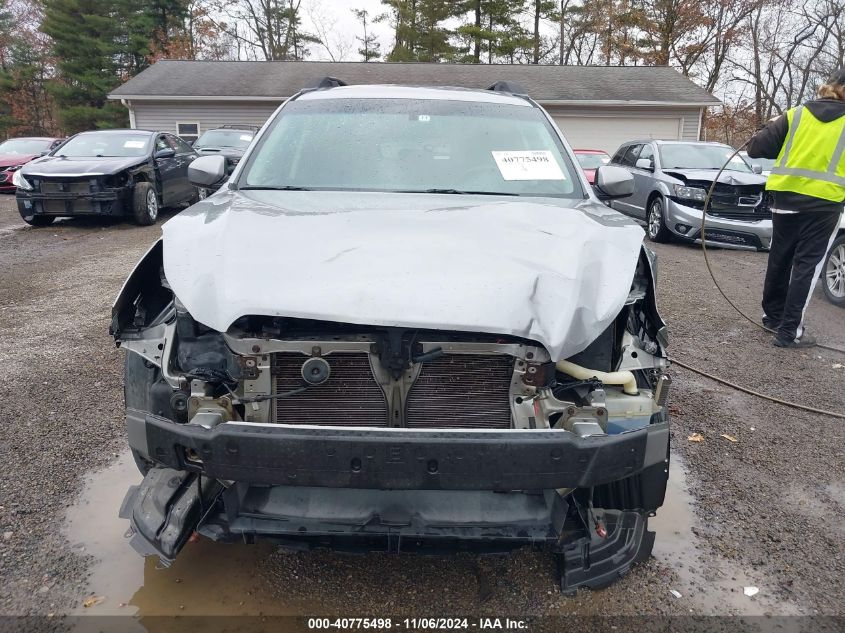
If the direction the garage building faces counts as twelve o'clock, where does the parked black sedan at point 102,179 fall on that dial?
The parked black sedan is roughly at 1 o'clock from the garage building.

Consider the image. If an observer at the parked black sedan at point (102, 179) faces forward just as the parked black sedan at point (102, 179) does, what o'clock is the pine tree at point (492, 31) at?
The pine tree is roughly at 6 o'clock from the parked black sedan.

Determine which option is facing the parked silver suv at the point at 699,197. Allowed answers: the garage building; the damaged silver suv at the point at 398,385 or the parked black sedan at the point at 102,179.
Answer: the garage building

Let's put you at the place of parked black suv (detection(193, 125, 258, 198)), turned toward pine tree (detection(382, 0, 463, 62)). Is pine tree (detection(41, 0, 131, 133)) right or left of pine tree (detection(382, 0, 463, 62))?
left

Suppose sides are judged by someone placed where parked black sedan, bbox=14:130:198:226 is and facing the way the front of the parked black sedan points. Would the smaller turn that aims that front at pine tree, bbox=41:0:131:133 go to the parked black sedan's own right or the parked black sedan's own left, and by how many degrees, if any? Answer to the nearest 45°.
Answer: approximately 135° to the parked black sedan's own right

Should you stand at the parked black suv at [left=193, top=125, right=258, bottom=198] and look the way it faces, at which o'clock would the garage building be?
The garage building is roughly at 6 o'clock from the parked black suv.

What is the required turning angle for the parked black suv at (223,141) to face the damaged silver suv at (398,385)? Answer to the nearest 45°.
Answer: approximately 45° to its left

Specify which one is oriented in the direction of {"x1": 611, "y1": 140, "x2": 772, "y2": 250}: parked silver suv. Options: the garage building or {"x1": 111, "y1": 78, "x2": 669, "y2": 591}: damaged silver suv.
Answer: the garage building

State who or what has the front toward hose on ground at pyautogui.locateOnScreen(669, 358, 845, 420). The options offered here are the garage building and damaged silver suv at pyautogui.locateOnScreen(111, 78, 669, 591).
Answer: the garage building

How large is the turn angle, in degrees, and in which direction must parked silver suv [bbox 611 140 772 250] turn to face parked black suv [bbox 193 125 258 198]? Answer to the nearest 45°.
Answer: approximately 135° to its right

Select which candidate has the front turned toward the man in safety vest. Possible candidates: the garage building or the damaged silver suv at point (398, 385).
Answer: the garage building

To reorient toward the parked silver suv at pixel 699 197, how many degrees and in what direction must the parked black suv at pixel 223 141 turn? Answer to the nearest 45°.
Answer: approximately 90° to its left

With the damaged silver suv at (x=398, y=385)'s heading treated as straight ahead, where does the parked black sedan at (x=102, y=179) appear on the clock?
The parked black sedan is roughly at 5 o'clock from the damaged silver suv.

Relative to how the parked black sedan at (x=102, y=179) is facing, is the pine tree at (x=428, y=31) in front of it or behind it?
behind

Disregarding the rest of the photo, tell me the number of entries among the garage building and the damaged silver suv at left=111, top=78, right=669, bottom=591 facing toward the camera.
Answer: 2

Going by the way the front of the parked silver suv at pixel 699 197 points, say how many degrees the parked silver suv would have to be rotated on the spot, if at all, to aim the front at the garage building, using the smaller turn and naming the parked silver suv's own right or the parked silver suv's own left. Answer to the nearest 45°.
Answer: approximately 180°
